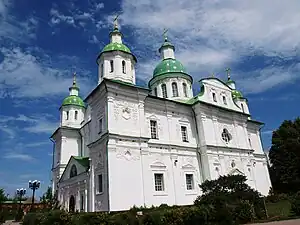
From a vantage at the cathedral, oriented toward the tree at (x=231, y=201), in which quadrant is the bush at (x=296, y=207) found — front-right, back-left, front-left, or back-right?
front-left

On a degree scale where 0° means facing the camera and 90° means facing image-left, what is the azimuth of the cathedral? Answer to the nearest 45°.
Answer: approximately 45°

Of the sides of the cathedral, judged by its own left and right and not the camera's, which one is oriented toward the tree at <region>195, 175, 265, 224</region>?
left

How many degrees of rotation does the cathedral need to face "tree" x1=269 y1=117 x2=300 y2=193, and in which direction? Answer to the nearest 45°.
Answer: approximately 180°

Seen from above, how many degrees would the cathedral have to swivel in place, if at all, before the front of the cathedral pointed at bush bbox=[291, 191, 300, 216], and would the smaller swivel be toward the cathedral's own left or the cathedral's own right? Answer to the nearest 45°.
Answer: approximately 90° to the cathedral's own left
